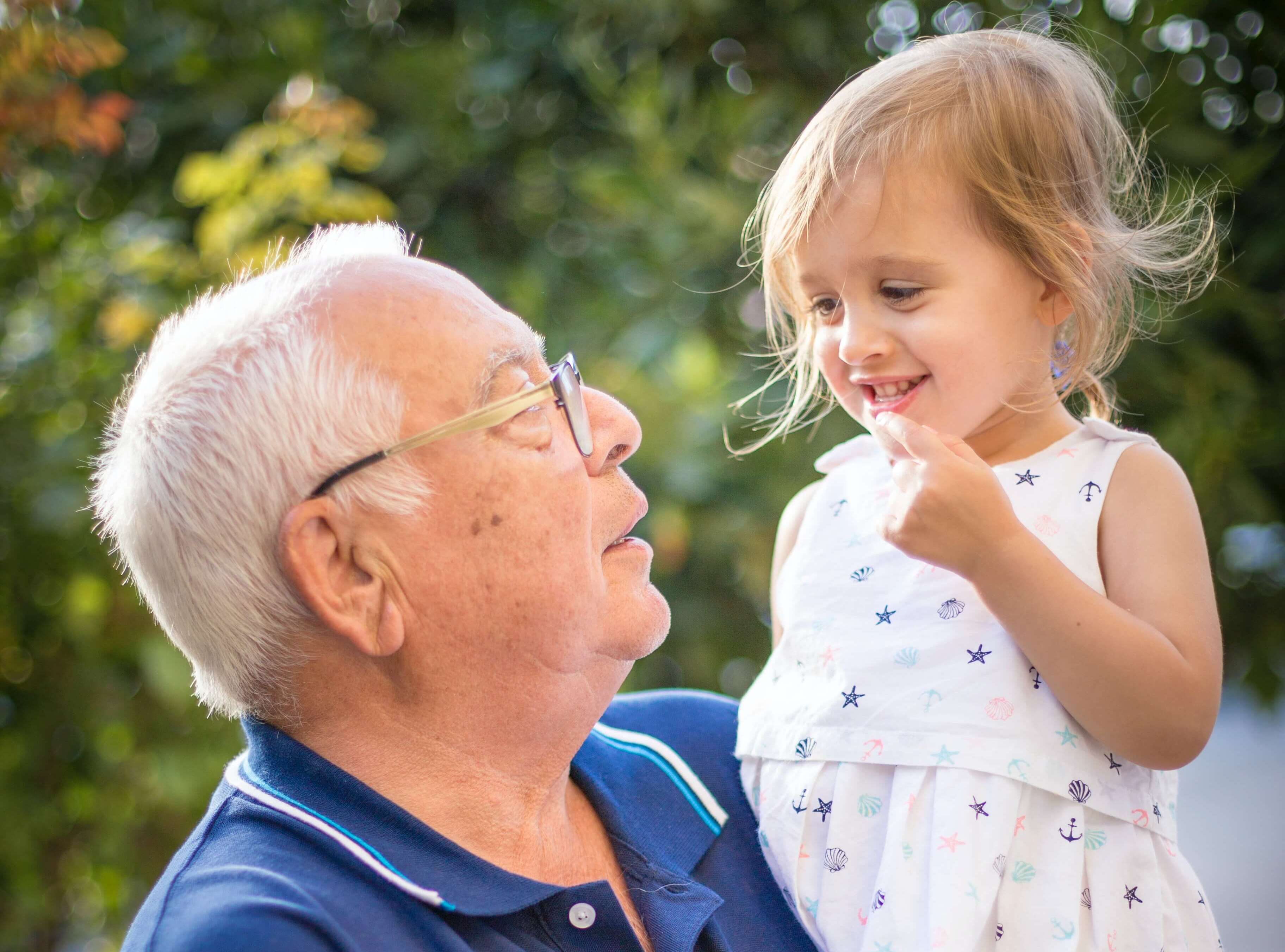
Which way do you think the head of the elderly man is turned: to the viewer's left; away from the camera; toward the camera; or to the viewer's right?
to the viewer's right

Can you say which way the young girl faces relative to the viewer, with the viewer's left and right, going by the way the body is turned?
facing the viewer and to the left of the viewer

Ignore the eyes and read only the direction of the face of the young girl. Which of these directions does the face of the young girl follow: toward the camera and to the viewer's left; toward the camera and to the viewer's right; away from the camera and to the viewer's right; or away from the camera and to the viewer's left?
toward the camera and to the viewer's left
